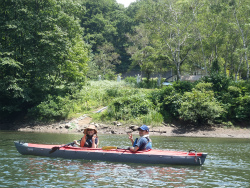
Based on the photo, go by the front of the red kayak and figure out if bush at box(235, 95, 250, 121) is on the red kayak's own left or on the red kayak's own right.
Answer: on the red kayak's own right

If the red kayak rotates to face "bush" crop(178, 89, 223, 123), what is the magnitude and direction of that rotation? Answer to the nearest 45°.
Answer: approximately 135° to its right

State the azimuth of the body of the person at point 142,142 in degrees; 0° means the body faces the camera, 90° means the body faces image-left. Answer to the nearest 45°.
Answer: approximately 90°

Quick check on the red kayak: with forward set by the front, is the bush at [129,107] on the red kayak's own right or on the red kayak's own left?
on the red kayak's own right

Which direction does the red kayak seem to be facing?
to the viewer's left

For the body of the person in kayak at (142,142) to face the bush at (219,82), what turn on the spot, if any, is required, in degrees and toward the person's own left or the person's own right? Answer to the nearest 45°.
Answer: approximately 135° to the person's own right

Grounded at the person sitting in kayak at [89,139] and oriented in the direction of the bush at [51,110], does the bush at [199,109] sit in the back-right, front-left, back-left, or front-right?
front-right
